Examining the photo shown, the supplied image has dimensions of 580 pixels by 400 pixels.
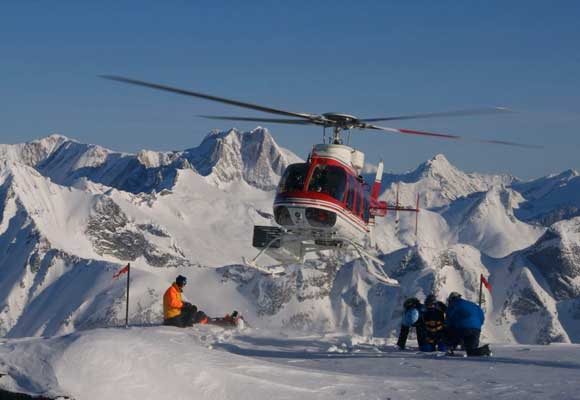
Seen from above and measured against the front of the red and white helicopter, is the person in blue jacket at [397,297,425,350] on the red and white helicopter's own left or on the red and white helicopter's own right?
on the red and white helicopter's own left

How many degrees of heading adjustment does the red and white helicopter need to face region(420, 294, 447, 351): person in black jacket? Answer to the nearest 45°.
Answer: approximately 90° to its left

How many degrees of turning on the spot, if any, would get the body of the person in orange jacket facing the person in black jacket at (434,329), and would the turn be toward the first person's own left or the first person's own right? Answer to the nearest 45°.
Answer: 0° — they already face them

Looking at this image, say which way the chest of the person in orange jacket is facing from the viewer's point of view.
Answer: to the viewer's right

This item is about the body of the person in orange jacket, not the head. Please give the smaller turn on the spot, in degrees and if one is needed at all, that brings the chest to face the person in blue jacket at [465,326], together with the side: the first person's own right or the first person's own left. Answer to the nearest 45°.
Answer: approximately 45° to the first person's own right

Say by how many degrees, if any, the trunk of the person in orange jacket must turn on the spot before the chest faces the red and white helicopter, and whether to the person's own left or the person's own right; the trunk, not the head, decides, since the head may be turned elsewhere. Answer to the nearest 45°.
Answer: approximately 45° to the person's own left

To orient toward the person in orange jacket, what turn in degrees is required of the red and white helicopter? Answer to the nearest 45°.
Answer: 0° — it already faces them

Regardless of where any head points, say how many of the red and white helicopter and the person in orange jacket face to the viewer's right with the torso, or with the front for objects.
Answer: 1

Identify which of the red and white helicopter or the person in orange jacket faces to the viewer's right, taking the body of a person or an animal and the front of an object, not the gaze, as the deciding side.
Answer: the person in orange jacket

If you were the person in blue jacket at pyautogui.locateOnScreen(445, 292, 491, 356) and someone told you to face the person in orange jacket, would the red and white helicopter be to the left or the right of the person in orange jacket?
right

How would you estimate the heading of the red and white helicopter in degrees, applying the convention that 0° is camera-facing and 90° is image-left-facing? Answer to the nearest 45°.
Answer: approximately 45°
